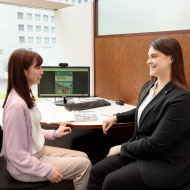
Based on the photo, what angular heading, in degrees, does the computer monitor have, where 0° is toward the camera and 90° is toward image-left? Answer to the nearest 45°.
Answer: approximately 0°

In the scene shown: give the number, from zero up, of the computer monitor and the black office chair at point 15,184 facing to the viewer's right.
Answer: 1

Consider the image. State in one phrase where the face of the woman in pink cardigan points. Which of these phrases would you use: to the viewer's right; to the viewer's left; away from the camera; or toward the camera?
to the viewer's right

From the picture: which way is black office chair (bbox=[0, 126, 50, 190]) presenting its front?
to the viewer's right

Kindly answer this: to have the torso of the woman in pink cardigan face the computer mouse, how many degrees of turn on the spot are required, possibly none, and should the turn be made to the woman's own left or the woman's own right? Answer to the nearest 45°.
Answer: approximately 45° to the woman's own left

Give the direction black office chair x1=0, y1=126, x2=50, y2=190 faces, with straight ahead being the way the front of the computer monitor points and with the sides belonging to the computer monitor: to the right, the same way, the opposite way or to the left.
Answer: to the left

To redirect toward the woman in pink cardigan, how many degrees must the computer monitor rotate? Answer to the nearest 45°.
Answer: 0° — it already faces them

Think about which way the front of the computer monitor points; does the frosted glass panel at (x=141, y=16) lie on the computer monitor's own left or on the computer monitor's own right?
on the computer monitor's own left

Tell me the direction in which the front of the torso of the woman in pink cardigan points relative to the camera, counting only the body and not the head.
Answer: to the viewer's right

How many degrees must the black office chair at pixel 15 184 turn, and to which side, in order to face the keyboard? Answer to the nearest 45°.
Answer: approximately 45° to its left

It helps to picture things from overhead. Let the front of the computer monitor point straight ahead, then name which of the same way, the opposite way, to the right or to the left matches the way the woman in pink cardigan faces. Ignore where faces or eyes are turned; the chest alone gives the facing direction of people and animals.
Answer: to the left
